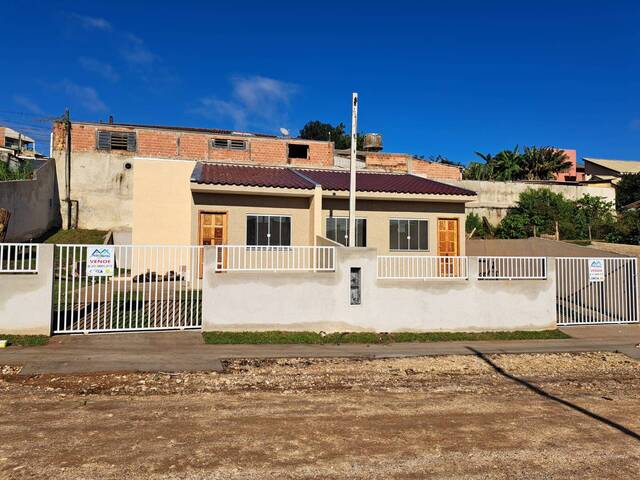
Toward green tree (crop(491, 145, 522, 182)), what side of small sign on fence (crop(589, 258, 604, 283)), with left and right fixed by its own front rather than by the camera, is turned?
back

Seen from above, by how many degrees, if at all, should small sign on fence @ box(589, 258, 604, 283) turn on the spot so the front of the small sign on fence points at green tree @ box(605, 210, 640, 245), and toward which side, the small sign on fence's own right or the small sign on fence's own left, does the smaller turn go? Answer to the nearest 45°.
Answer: approximately 180°

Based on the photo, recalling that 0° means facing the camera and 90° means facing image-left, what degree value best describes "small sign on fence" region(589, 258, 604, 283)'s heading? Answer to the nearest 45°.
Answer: approximately 0°

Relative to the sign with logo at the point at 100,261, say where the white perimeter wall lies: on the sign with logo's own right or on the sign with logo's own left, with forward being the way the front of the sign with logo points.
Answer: on the sign with logo's own left

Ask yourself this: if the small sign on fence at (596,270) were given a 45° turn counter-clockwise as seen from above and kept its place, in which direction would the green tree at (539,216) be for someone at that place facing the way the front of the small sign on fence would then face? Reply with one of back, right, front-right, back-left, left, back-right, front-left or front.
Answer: back-left

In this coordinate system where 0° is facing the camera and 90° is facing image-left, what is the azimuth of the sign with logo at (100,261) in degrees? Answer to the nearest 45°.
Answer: approximately 0°

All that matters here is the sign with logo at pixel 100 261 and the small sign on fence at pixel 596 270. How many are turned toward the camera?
2

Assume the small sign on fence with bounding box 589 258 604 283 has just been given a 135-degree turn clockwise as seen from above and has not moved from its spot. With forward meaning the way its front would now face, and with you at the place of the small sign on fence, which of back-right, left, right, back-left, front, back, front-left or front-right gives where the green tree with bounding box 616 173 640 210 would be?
front-right

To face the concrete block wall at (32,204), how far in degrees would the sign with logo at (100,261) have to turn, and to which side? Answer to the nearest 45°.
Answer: approximately 180°
